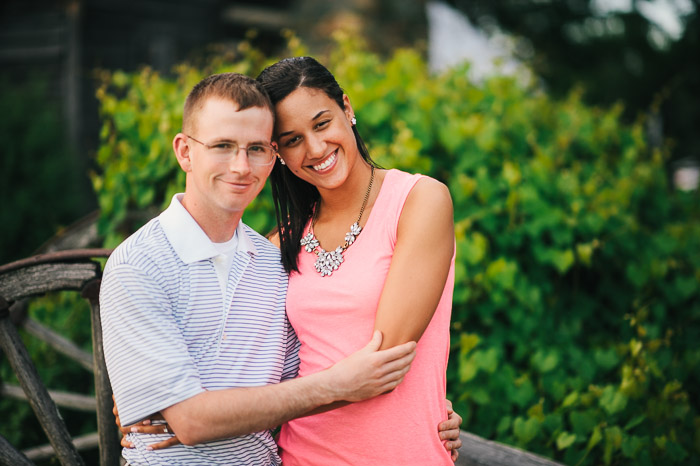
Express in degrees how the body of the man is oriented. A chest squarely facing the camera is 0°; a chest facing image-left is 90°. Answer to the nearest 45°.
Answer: approximately 315°

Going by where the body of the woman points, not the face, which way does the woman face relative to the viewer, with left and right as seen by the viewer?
facing the viewer and to the left of the viewer

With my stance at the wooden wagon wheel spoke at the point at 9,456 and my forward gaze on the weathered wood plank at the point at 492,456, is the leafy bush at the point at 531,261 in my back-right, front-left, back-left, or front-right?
front-left

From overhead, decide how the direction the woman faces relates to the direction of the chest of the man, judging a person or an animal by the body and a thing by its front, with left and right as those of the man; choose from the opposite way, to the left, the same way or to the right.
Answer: to the right

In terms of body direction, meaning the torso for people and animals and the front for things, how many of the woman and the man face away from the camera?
0
